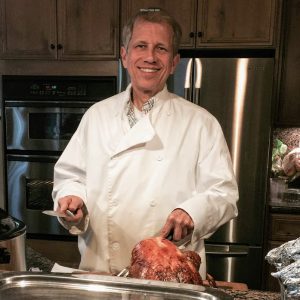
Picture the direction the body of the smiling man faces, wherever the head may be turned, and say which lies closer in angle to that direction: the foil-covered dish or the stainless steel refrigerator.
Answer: the foil-covered dish

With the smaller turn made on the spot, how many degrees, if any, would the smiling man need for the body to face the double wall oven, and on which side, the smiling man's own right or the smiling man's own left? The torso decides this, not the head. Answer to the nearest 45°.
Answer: approximately 135° to the smiling man's own right

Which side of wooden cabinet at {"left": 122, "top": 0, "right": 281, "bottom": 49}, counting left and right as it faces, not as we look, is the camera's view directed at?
front

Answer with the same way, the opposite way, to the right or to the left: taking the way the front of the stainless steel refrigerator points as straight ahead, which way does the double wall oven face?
the same way

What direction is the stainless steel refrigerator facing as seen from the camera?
toward the camera

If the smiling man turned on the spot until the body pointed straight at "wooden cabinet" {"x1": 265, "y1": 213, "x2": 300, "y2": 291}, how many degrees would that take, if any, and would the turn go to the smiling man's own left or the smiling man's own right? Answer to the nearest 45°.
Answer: approximately 135° to the smiling man's own left

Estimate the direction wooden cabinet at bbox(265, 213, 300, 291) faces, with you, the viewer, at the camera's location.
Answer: facing the viewer

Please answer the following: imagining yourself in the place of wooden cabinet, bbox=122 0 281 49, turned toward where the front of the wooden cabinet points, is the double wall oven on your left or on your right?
on your right

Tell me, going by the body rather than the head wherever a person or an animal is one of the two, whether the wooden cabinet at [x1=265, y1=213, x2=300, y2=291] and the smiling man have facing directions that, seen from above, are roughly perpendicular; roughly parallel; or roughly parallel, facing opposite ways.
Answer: roughly parallel

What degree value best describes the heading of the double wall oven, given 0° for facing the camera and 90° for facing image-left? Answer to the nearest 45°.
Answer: approximately 0°

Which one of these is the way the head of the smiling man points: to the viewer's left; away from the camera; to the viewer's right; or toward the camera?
toward the camera
